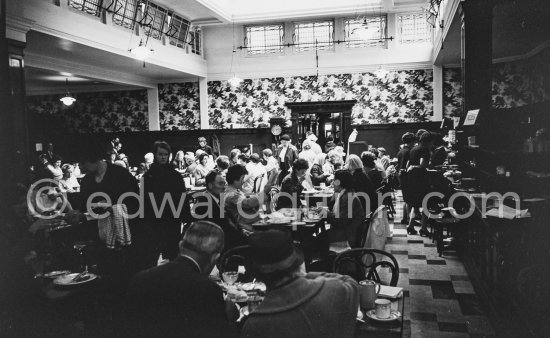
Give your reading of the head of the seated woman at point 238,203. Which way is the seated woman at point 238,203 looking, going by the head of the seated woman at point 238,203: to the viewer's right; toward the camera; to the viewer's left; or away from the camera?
to the viewer's right

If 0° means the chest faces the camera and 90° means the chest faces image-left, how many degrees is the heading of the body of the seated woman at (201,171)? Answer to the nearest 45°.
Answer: approximately 315°

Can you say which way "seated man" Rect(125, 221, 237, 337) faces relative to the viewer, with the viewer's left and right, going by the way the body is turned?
facing away from the viewer and to the right of the viewer

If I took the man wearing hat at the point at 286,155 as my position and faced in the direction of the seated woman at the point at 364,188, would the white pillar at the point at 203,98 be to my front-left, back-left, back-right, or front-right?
back-right

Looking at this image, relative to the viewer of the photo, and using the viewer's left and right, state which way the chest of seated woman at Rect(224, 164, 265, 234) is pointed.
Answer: facing to the right of the viewer

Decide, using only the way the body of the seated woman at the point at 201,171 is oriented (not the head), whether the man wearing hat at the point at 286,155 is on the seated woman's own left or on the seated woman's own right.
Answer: on the seated woman's own left

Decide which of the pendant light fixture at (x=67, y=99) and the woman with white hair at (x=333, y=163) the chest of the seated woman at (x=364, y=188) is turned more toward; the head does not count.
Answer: the pendant light fixture
